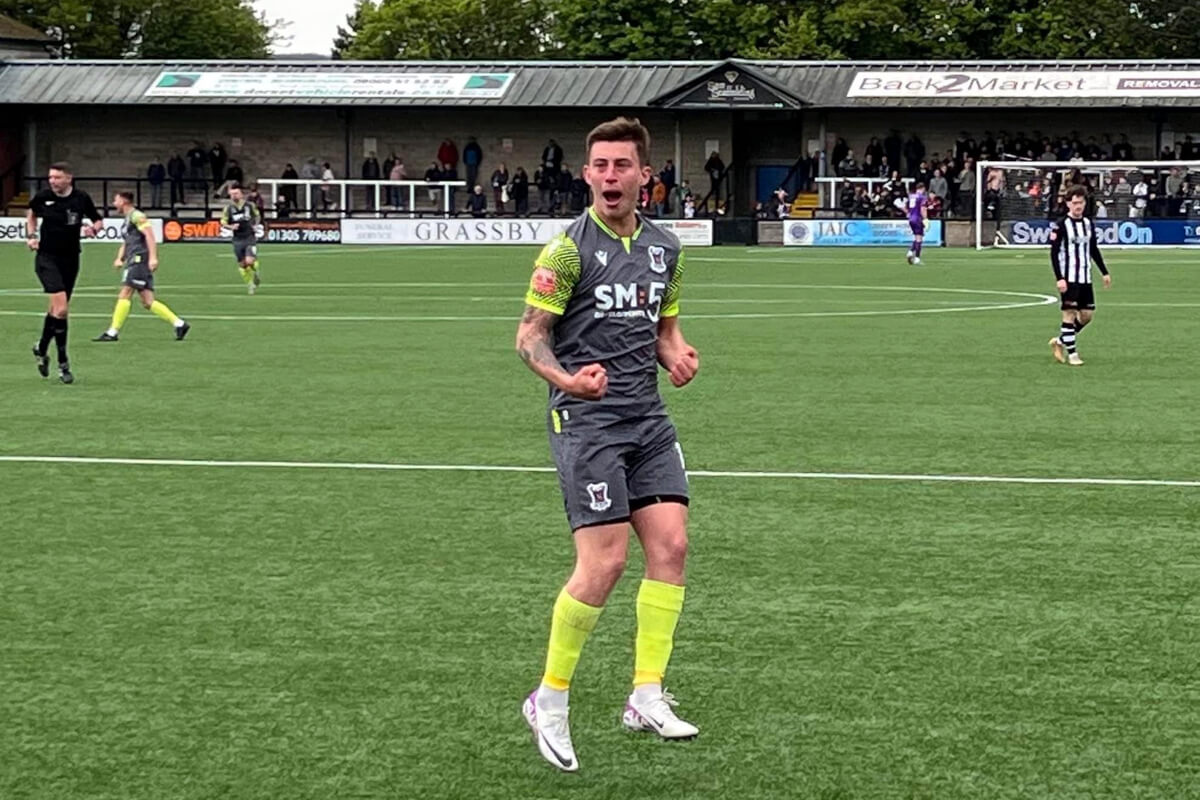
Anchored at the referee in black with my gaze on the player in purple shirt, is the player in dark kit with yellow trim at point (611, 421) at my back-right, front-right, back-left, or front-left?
back-right

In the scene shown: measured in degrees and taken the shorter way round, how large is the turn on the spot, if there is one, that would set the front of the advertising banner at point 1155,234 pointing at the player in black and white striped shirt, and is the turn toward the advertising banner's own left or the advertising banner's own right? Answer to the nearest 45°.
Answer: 0° — it already faces them

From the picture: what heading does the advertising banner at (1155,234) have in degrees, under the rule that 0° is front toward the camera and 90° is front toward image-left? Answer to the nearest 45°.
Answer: approximately 0°

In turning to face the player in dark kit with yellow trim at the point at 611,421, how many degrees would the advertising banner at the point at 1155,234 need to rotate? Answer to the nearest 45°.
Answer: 0° — it already faces them

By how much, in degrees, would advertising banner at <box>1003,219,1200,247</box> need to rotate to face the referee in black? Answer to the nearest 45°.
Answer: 0° — it already faces them
